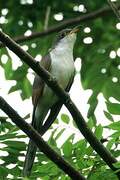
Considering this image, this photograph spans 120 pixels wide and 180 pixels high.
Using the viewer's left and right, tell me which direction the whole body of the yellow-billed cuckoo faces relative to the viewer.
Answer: facing the viewer and to the right of the viewer
